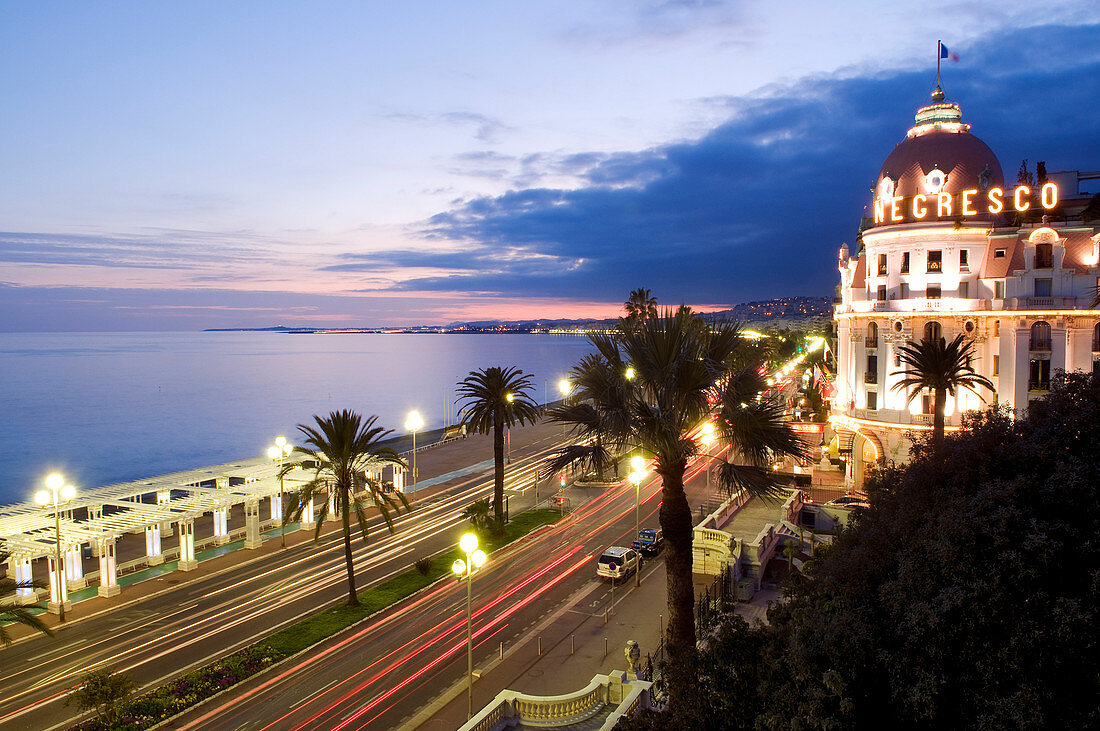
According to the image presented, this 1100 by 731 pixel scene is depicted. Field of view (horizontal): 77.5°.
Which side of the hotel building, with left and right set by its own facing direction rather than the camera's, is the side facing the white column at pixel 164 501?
front

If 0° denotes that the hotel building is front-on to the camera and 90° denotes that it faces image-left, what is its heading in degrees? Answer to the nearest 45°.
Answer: approximately 45°

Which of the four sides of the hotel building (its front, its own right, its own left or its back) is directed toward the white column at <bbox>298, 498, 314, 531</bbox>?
front

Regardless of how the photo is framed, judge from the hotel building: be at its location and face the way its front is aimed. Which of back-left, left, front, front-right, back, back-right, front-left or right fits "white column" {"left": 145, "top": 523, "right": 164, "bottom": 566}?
front

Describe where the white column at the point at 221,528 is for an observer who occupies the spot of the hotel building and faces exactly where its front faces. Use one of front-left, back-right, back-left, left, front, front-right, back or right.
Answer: front

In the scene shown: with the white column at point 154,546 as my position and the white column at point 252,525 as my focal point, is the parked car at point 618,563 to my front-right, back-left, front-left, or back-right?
front-right

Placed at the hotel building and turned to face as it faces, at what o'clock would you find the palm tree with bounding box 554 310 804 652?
The palm tree is roughly at 11 o'clock from the hotel building.

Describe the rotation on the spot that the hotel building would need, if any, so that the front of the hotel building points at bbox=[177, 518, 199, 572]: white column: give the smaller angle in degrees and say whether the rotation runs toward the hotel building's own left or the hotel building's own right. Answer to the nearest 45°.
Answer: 0° — it already faces it

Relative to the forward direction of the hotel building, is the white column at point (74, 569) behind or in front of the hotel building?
in front

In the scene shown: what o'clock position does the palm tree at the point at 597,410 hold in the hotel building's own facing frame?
The palm tree is roughly at 11 o'clock from the hotel building.

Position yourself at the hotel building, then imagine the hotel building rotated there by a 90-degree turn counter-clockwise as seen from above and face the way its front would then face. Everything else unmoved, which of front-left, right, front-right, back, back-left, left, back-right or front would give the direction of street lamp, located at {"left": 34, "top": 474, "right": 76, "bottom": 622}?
right

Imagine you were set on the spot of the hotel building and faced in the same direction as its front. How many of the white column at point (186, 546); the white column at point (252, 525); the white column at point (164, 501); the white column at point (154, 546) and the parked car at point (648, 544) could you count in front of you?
5
